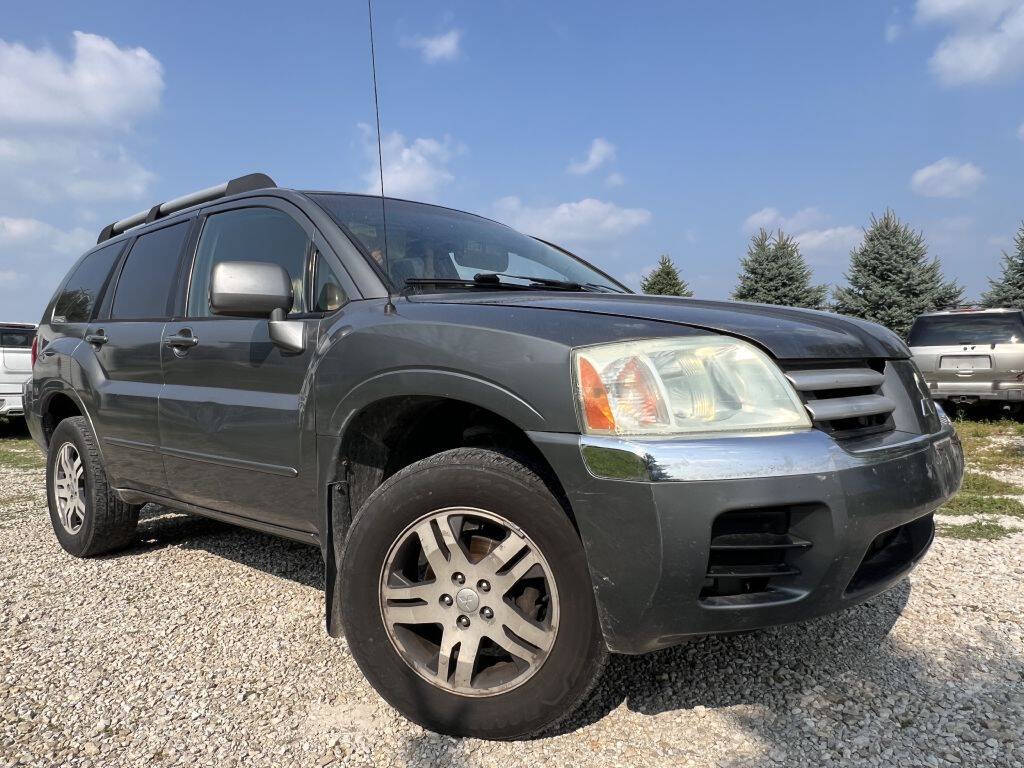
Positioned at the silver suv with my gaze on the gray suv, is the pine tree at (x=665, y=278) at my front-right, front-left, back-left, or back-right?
back-right

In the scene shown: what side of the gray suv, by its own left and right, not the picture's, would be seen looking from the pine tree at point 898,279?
left

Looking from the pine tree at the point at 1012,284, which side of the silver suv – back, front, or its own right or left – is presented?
front

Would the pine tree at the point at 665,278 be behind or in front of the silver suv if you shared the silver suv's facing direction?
in front

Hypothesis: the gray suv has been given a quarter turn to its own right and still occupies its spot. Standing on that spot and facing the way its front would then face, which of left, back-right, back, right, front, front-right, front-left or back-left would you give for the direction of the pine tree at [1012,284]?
back

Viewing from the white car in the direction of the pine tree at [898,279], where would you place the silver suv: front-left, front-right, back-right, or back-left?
front-right

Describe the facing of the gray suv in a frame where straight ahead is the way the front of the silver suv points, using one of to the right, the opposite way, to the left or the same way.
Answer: to the right

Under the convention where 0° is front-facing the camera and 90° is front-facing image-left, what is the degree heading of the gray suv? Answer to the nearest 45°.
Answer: approximately 315°

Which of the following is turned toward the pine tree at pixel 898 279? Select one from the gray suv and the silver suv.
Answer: the silver suv

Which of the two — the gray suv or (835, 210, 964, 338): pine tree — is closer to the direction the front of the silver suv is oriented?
the pine tree

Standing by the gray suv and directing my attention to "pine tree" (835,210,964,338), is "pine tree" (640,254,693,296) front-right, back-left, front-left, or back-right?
front-left

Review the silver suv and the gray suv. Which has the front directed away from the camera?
the silver suv

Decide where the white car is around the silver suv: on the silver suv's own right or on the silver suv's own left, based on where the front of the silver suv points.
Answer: on the silver suv's own left

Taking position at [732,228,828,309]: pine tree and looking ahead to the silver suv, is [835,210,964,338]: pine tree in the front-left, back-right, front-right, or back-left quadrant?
front-left

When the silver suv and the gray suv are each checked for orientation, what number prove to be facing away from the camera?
1

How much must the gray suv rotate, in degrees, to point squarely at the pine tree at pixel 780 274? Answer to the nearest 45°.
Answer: approximately 90° to its left

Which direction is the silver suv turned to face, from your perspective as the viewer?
facing away from the viewer
